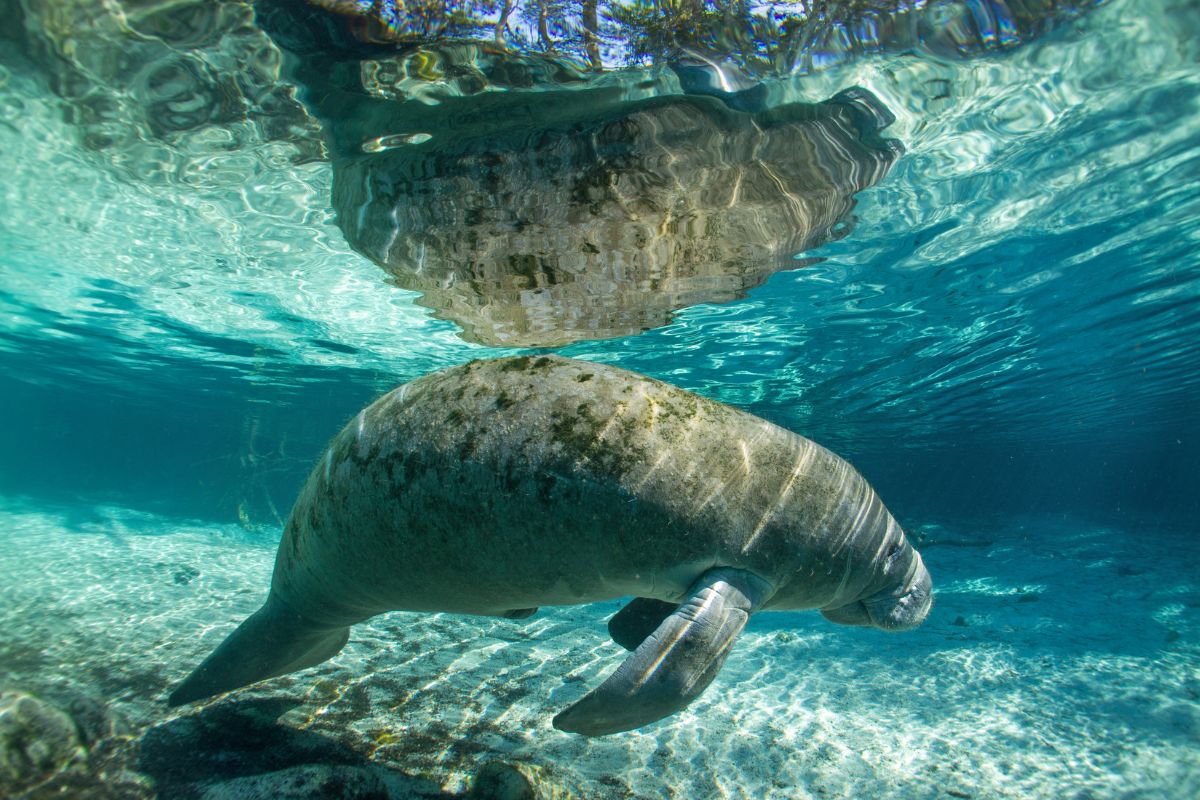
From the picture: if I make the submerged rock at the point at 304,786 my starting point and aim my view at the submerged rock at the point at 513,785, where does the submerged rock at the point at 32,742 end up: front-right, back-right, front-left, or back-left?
back-left

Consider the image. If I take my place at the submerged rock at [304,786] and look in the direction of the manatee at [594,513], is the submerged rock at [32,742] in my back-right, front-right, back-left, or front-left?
back-left

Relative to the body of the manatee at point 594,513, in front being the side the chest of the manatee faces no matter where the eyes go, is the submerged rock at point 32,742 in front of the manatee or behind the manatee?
behind

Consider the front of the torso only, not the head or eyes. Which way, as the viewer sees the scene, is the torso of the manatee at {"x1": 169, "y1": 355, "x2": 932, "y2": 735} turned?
to the viewer's right

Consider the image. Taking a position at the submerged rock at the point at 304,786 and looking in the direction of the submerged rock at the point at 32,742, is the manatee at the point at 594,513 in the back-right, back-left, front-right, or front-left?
back-right
